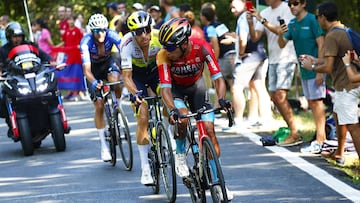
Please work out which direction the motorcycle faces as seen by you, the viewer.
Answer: facing the viewer

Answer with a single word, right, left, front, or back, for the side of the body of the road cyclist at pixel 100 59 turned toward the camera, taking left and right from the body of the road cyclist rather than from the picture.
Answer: front

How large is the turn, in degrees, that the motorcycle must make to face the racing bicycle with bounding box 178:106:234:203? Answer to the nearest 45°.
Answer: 0° — it already faces it

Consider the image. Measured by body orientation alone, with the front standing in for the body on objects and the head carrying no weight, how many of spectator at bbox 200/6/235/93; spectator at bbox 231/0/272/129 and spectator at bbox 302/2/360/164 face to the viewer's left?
3

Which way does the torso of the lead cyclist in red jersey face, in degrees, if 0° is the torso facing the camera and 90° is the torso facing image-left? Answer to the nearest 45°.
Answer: approximately 0°

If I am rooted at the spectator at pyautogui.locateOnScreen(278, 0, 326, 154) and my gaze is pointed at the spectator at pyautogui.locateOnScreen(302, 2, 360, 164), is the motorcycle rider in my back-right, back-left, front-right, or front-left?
back-right

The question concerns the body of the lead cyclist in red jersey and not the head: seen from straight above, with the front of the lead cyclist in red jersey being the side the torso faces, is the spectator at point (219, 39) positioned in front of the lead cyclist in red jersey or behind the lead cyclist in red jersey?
behind

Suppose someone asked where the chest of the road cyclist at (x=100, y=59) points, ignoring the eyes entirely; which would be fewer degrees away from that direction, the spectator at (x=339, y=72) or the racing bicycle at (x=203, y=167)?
the racing bicycle

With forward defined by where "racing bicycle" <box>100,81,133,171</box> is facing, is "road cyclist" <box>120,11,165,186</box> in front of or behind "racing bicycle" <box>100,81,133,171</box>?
in front

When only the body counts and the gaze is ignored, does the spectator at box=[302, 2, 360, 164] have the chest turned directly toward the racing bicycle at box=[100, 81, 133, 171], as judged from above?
yes

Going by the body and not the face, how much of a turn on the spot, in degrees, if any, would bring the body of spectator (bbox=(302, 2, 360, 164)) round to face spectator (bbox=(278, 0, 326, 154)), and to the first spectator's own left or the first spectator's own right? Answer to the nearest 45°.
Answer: approximately 90° to the first spectator's own right

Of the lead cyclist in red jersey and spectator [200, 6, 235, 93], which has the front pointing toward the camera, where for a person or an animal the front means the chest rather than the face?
the lead cyclist in red jersey

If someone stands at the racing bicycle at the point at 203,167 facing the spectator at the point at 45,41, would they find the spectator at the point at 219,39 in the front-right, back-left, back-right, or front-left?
front-right
